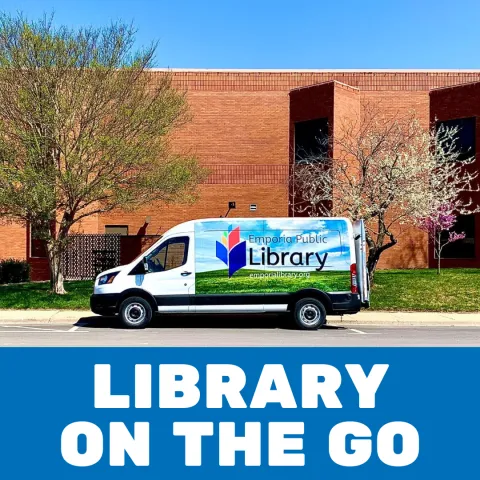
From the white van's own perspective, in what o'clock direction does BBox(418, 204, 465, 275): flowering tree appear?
The flowering tree is roughly at 4 o'clock from the white van.

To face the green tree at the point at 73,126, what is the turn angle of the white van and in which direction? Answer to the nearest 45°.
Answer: approximately 45° to its right

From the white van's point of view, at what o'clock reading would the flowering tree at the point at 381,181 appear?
The flowering tree is roughly at 4 o'clock from the white van.

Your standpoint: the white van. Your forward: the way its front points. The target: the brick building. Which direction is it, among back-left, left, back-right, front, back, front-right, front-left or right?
right

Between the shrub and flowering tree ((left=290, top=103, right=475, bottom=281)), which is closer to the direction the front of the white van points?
the shrub

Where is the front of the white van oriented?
to the viewer's left
